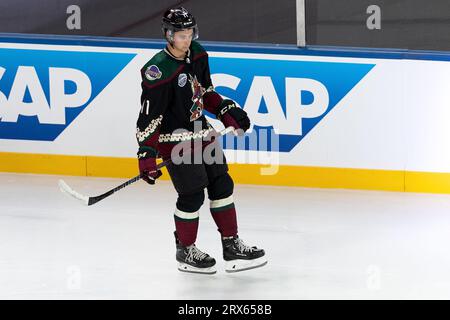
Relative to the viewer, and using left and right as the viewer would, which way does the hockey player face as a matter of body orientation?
facing the viewer and to the right of the viewer
